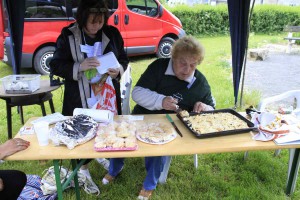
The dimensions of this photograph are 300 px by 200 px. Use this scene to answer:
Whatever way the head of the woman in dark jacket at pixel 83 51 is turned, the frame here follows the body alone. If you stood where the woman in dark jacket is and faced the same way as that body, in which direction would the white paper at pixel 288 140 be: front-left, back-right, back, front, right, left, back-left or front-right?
front

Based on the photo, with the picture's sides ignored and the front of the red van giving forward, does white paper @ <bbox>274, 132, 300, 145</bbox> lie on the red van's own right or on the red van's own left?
on the red van's own right

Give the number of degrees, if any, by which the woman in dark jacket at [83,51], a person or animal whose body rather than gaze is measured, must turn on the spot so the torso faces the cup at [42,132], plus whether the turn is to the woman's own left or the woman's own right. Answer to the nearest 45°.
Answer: approximately 45° to the woman's own right

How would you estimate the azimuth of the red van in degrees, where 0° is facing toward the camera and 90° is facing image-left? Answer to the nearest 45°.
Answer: approximately 225°

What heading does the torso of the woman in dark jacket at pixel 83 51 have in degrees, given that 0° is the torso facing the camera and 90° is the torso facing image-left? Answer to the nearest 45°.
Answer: approximately 315°

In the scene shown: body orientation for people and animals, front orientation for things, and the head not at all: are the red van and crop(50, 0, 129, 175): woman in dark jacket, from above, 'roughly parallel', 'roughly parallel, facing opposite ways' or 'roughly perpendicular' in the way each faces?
roughly perpendicular

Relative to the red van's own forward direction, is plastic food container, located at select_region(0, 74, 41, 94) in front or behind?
behind

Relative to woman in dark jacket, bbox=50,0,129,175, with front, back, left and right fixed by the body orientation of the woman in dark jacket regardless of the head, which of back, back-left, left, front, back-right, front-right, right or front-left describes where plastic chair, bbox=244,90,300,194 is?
front-left

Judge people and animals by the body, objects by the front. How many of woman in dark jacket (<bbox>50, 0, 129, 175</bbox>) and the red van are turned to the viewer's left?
0

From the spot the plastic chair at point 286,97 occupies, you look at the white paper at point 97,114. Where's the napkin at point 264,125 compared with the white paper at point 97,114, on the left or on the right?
left

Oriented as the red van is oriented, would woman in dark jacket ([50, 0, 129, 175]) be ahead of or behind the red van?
behind
